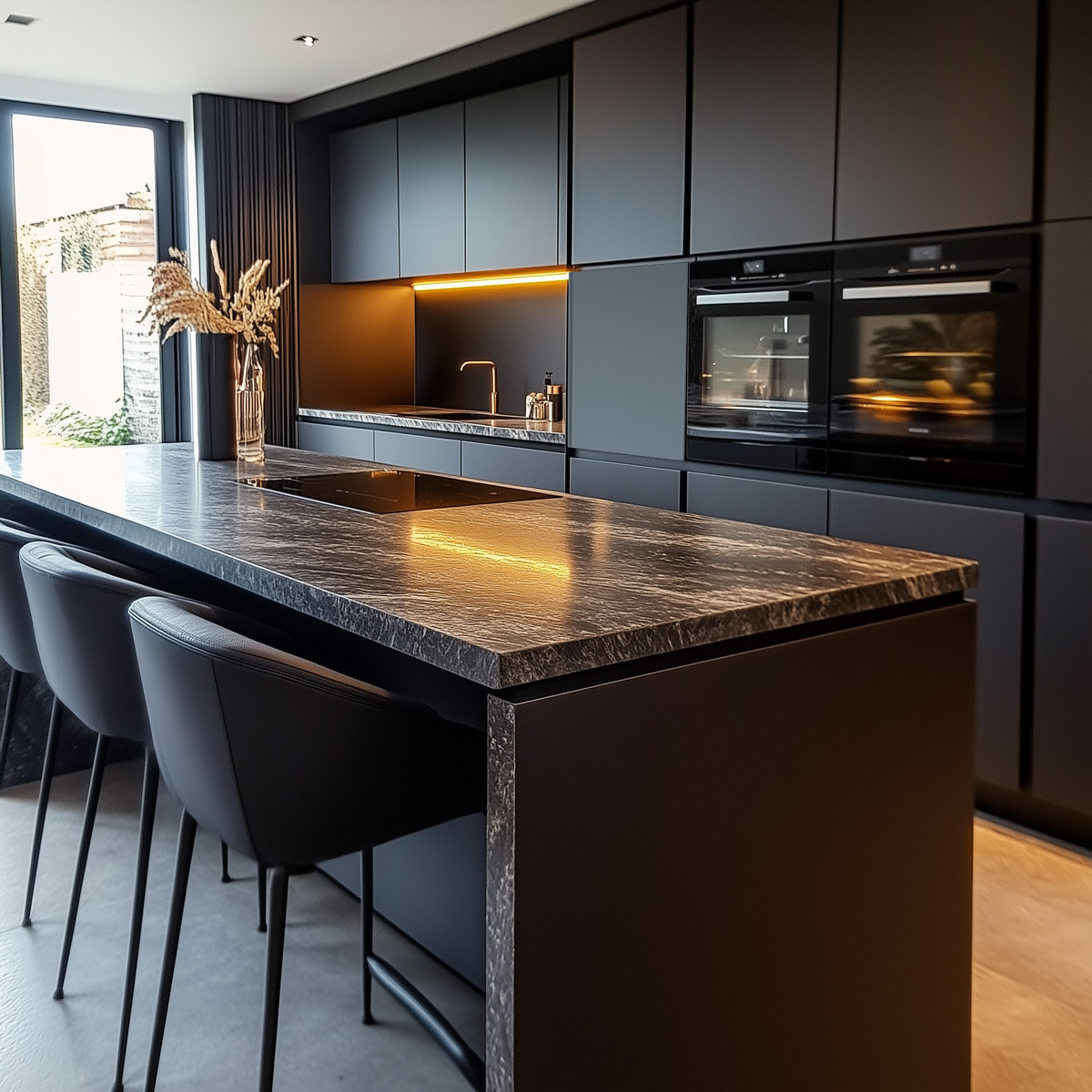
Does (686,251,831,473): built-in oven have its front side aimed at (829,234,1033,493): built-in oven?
no

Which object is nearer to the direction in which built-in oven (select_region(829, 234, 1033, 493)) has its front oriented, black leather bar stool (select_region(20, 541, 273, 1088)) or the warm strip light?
the black leather bar stool

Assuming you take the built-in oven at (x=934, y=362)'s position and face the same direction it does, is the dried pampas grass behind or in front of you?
in front

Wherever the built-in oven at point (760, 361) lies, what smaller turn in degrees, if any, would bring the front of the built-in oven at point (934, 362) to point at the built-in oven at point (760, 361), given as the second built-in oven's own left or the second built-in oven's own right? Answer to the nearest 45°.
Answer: approximately 90° to the second built-in oven's own right

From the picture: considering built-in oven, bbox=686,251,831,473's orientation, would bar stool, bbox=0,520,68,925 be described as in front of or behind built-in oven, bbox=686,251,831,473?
in front

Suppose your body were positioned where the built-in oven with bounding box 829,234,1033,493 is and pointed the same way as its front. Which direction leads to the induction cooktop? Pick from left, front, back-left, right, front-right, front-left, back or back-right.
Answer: front

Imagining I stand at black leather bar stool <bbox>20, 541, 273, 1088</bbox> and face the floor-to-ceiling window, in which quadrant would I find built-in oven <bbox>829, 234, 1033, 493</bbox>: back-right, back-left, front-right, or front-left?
front-right

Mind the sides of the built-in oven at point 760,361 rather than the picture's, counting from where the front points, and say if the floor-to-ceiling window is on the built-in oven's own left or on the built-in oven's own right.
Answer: on the built-in oven's own right

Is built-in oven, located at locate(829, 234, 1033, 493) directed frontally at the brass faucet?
no

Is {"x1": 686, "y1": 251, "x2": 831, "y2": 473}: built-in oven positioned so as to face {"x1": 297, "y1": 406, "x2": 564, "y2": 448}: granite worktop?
no

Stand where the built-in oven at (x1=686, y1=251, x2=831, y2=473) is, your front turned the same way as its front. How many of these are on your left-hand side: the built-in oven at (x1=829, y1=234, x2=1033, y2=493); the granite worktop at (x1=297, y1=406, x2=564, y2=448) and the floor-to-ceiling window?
1

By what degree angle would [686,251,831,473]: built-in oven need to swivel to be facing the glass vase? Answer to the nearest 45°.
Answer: approximately 45° to its right

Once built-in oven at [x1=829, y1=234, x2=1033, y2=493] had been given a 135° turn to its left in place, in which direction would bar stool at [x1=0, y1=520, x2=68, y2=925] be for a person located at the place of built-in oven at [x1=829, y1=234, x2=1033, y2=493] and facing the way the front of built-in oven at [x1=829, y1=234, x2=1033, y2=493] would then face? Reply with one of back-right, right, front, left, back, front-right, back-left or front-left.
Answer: back-right

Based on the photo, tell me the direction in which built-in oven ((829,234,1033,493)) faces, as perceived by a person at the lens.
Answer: facing the viewer and to the left of the viewer

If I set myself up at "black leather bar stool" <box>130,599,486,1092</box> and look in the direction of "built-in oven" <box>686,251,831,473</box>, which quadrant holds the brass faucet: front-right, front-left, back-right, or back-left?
front-left

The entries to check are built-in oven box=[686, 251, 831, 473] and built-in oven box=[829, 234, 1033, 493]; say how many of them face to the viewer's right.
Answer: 0

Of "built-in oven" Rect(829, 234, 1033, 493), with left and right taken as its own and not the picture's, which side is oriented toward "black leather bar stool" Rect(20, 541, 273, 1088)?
front

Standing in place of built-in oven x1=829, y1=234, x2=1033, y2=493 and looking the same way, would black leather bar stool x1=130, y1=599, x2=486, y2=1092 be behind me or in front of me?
in front

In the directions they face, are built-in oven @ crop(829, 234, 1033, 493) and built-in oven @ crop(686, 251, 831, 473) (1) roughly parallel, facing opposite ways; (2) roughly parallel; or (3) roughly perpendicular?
roughly parallel
